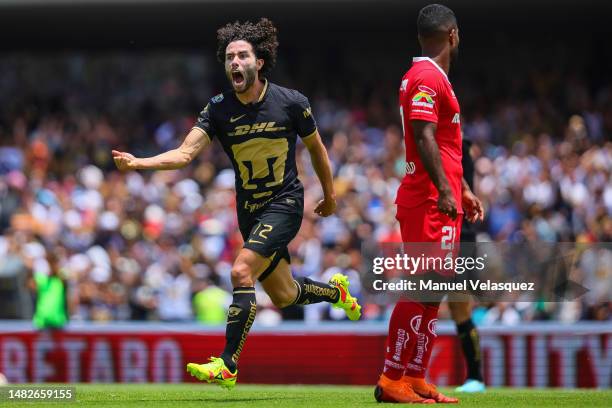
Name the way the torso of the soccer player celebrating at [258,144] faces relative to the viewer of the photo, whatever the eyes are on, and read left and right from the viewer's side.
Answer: facing the viewer and to the left of the viewer

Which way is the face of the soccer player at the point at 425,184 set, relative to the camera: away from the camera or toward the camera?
away from the camera

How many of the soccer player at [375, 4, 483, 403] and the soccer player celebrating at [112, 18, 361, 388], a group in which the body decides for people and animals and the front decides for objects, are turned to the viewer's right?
1

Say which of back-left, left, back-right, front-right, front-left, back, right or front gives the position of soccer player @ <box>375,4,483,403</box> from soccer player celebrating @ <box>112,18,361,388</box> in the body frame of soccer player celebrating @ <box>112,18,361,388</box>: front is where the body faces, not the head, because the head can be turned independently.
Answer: left

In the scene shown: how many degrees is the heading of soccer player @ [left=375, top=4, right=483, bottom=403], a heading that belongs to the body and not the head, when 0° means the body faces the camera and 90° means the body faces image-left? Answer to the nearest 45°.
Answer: approximately 270°

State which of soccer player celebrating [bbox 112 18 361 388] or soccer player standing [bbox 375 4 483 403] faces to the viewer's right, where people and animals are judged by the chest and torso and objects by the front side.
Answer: soccer player standing [bbox 375 4 483 403]

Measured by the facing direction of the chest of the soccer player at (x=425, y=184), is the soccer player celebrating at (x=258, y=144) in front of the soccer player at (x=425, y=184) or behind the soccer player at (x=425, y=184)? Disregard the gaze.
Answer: behind
